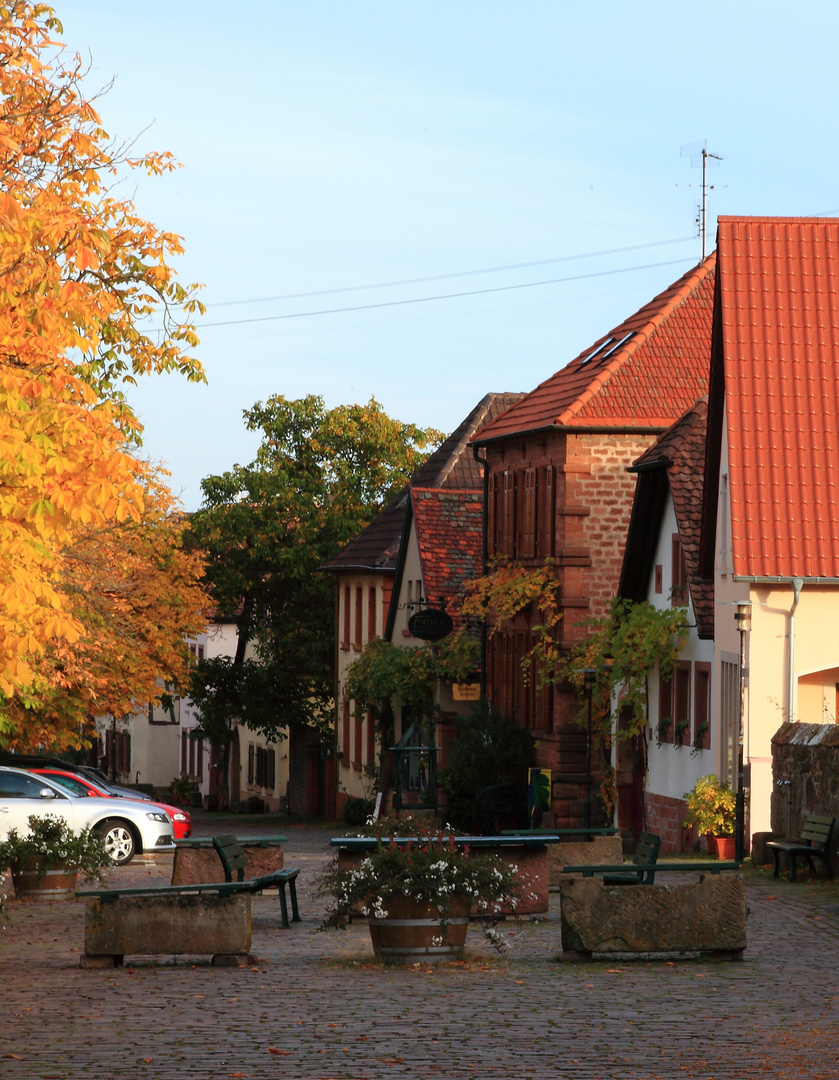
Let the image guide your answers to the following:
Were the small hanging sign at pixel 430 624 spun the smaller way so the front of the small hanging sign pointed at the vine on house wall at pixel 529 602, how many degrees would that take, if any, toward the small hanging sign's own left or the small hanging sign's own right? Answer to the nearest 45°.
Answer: approximately 45° to the small hanging sign's own left

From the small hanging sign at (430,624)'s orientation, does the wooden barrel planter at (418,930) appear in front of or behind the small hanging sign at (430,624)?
in front

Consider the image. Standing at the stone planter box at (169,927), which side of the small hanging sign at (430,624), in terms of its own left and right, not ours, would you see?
front

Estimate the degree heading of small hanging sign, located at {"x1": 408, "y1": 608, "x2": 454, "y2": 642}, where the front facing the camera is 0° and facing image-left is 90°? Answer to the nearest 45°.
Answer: approximately 0°

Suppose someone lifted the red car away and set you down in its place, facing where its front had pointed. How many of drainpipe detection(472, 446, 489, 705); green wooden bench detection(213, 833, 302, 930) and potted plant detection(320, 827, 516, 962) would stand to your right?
2

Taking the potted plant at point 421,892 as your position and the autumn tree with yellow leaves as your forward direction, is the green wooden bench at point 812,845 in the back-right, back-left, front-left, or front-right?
back-right

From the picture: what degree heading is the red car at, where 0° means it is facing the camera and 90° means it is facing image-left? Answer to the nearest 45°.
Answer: approximately 270°

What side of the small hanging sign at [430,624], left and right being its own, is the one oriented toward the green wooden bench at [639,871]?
front

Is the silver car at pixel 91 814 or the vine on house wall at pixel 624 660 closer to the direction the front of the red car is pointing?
the vine on house wall

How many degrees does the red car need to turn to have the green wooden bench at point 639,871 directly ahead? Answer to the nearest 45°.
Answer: approximately 90° to its right

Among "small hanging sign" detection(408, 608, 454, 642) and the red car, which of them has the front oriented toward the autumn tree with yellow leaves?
the small hanging sign
